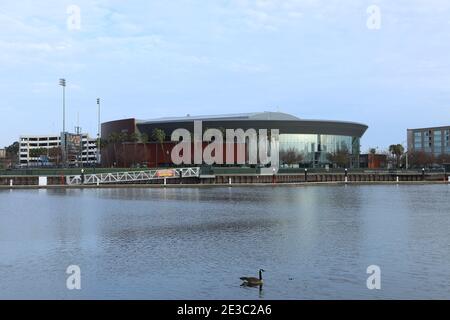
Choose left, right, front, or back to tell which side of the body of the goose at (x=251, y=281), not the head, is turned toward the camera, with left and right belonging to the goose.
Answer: right
